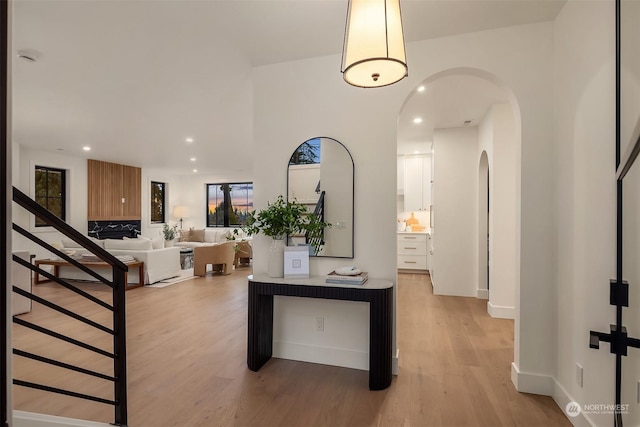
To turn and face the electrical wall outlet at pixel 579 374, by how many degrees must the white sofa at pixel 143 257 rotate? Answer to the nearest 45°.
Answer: approximately 135° to its right

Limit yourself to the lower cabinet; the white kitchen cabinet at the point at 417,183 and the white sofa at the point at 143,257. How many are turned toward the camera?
2

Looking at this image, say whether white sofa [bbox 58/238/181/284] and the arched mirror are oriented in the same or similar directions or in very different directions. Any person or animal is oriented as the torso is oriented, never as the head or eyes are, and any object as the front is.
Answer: very different directions

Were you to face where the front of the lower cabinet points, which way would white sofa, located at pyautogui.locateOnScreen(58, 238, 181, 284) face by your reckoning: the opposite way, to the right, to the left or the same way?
the opposite way

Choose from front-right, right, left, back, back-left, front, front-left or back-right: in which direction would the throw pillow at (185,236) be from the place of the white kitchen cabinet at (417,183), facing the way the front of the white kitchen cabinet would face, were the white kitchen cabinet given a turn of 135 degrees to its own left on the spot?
back-left

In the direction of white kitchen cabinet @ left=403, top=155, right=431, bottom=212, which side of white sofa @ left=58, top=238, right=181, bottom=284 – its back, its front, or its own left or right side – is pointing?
right

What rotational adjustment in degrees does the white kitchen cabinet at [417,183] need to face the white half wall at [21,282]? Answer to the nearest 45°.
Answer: approximately 45° to its right

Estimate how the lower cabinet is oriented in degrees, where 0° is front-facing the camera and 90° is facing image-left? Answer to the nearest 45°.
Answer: approximately 0°

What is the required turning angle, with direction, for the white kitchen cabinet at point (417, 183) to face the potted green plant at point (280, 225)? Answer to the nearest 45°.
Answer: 0° — it already faces it

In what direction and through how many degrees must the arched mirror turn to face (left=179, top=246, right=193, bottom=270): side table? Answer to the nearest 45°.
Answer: approximately 135° to its right

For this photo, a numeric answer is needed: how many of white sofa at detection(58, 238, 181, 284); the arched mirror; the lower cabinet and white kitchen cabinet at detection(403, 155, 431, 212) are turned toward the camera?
3
